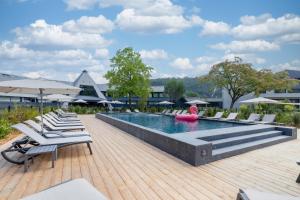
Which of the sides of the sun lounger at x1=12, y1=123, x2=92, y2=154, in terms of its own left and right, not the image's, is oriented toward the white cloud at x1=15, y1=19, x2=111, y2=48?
left

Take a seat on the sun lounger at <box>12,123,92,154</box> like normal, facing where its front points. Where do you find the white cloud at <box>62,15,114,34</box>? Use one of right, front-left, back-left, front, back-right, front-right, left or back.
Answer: left

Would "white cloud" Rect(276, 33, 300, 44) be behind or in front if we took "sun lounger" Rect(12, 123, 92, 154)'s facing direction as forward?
in front

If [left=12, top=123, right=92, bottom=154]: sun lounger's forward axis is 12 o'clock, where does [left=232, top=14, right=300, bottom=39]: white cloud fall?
The white cloud is roughly at 11 o'clock from the sun lounger.

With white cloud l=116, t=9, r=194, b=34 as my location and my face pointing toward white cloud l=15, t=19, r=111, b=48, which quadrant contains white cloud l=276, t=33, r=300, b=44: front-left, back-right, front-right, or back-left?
back-right

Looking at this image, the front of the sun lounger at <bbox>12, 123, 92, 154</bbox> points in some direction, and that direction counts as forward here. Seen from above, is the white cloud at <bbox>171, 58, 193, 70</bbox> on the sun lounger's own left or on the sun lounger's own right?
on the sun lounger's own left

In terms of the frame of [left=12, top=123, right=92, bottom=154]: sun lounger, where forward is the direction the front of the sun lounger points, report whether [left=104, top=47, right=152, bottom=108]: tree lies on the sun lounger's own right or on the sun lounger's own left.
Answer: on the sun lounger's own left

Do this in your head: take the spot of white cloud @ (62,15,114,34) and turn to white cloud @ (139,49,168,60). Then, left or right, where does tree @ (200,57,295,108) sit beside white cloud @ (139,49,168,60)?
right

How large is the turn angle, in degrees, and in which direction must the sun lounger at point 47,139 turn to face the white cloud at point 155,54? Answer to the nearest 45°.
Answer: approximately 45° to its left

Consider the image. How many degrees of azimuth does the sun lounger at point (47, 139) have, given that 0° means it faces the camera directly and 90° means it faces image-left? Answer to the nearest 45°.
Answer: approximately 270°
